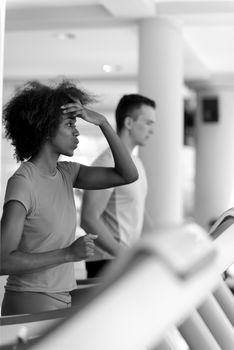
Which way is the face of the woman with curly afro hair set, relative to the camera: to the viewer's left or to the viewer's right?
to the viewer's right

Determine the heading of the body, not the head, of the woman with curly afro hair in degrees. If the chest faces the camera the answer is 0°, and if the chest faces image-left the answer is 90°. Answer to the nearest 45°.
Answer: approximately 315°

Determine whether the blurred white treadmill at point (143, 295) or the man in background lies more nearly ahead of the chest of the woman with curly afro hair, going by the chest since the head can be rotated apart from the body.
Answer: the blurred white treadmill

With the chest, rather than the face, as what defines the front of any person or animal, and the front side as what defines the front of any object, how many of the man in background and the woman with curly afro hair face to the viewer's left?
0

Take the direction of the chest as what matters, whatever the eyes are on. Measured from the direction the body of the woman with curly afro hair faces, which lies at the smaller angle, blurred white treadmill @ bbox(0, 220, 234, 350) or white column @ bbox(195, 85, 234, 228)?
the blurred white treadmill

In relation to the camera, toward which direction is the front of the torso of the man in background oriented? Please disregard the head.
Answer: to the viewer's right

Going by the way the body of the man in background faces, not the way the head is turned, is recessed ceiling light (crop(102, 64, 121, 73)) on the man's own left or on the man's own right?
on the man's own left

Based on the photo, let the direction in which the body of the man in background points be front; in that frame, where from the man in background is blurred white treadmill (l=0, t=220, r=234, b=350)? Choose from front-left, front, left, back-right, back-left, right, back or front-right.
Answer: right

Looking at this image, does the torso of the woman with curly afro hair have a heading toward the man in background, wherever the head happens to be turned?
no

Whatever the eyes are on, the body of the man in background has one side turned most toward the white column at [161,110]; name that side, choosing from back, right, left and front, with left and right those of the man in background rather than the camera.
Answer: left

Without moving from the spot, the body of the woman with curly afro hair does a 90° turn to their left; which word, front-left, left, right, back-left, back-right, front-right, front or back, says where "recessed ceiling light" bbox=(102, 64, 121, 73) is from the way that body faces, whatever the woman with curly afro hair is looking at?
front-left
